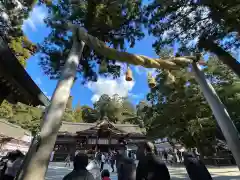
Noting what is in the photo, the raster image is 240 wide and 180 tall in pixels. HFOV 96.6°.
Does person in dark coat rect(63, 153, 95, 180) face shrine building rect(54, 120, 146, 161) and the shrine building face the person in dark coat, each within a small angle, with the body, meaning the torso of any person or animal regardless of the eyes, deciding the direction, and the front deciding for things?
yes

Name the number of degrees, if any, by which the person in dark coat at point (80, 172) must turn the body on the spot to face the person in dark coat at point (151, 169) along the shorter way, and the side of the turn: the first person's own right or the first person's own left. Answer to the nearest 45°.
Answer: approximately 90° to the first person's own right

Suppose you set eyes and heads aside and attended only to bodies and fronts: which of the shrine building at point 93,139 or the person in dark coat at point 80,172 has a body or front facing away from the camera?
the person in dark coat

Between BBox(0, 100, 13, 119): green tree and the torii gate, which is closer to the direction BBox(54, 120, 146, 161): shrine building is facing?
the torii gate

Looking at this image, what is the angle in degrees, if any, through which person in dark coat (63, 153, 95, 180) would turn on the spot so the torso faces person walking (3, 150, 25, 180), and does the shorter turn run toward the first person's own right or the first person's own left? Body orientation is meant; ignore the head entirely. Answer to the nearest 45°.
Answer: approximately 45° to the first person's own left

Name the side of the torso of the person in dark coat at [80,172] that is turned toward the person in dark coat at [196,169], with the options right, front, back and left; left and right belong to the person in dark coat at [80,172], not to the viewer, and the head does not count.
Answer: right

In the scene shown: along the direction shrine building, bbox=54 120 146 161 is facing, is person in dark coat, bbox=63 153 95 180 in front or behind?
in front

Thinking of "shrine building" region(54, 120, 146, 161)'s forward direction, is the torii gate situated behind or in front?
in front

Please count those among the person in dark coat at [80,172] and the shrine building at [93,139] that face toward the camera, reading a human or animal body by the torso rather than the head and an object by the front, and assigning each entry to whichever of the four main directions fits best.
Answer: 1

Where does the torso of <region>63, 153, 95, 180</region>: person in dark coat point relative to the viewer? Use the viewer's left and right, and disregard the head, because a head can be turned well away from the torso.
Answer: facing away from the viewer

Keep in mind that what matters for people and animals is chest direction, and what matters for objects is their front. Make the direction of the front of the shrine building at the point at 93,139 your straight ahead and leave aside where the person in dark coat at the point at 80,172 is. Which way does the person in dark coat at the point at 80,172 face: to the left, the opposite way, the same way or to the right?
the opposite way

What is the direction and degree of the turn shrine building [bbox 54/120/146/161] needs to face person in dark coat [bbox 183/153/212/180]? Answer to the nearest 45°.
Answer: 0° — it already faces them
